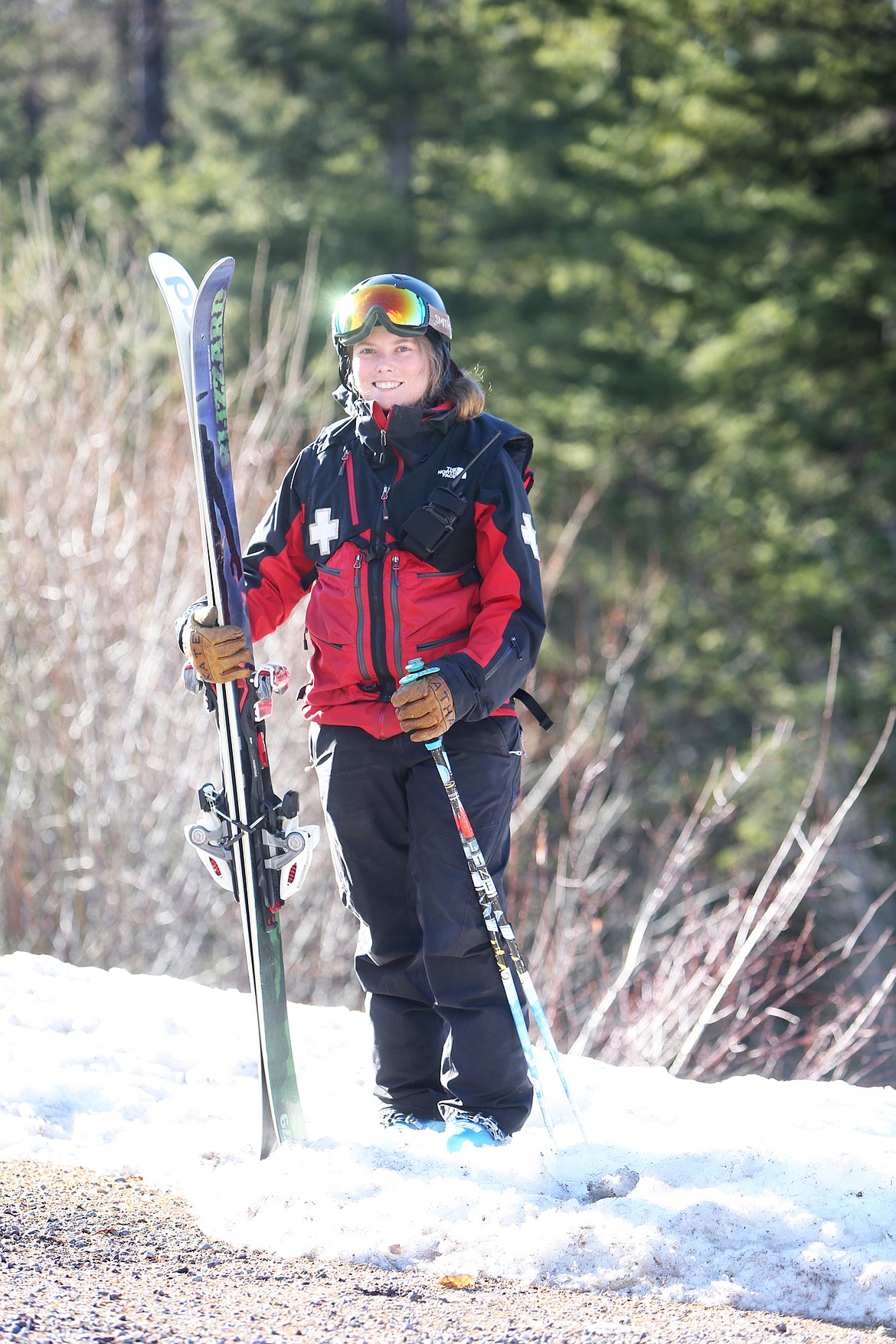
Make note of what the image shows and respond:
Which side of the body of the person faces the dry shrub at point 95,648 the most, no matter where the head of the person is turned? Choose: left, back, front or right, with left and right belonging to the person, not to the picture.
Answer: back

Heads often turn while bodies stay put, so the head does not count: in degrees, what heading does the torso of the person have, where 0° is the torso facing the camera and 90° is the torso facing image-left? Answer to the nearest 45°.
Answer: approximately 0°
